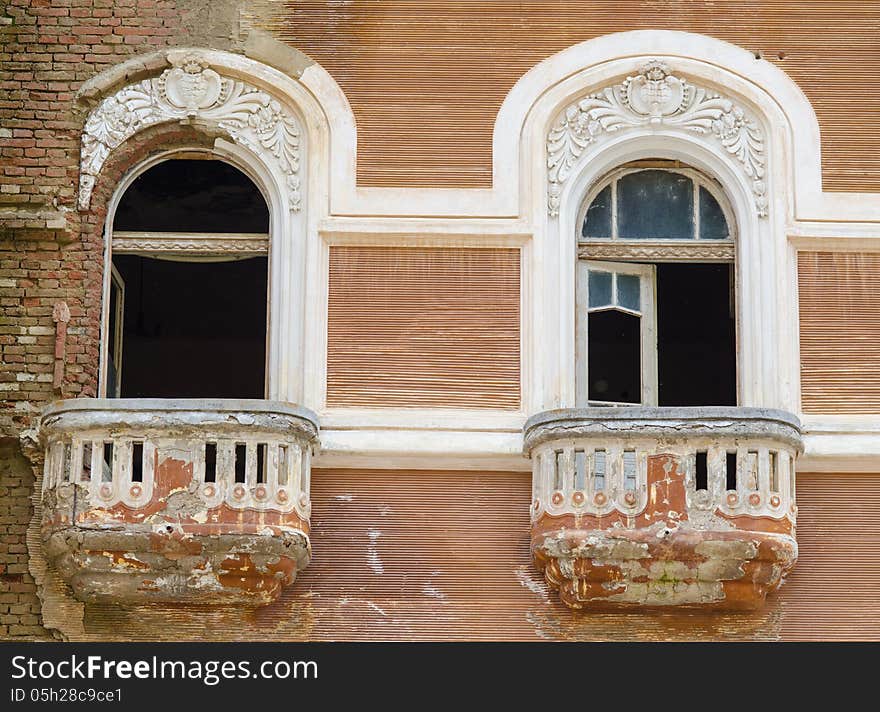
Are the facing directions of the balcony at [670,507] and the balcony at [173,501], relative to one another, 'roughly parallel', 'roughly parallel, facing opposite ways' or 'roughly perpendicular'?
roughly parallel

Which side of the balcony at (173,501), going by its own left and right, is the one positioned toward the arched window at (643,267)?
left

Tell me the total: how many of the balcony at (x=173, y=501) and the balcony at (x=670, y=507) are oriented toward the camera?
2

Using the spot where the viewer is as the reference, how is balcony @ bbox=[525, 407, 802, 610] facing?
facing the viewer

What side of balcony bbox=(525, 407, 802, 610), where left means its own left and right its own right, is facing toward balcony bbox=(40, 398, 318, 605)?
right

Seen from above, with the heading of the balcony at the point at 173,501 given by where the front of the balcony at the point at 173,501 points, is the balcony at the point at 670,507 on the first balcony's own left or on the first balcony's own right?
on the first balcony's own left

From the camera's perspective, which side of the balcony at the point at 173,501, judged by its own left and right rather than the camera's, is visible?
front
